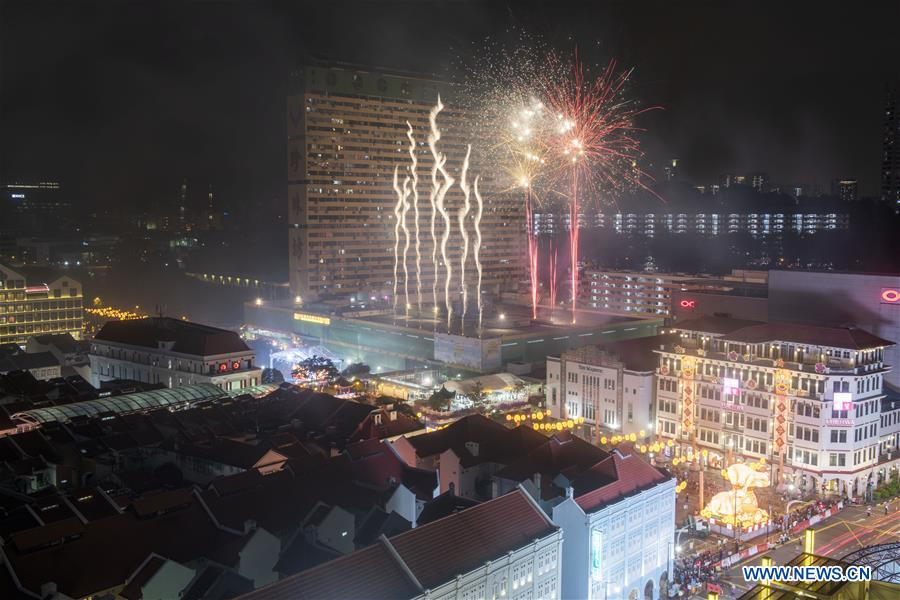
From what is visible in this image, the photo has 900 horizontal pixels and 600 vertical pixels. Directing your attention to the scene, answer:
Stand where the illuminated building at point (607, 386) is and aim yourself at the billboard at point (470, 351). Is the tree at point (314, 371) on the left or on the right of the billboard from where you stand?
left

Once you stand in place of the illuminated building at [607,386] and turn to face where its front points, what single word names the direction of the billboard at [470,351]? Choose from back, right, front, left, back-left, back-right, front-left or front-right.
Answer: right

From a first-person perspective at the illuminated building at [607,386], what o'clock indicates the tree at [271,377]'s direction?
The tree is roughly at 2 o'clock from the illuminated building.

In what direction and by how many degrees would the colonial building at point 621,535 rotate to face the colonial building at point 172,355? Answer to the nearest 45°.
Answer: approximately 180°

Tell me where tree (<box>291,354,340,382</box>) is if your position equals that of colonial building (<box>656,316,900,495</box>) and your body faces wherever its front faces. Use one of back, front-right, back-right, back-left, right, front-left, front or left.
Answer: front-right

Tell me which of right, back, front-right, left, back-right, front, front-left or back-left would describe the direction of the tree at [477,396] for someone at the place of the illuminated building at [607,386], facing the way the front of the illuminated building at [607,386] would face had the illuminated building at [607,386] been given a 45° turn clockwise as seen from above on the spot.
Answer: front

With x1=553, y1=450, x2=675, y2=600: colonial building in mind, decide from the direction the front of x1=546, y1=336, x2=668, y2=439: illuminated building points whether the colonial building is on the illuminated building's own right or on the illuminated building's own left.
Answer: on the illuminated building's own left

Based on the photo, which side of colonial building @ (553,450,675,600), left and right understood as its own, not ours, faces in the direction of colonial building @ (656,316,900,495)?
left

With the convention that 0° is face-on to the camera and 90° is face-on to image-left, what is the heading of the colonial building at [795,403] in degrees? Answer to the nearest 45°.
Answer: approximately 45°

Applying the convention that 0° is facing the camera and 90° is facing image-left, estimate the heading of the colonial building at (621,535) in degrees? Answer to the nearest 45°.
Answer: approximately 315°

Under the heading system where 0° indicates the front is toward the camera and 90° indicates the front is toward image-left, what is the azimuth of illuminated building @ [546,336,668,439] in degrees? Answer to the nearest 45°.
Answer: approximately 45°

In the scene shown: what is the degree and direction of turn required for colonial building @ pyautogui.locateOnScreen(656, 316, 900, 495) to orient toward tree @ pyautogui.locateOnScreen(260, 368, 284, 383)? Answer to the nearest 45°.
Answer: approximately 45° to its right
